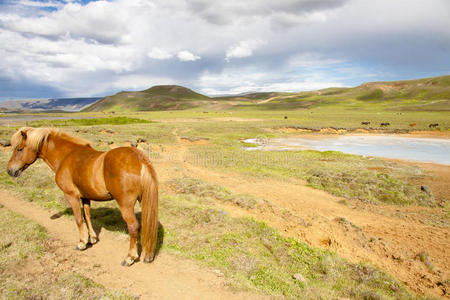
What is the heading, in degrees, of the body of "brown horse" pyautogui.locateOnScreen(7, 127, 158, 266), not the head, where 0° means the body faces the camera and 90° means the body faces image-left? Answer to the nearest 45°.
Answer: approximately 135°
